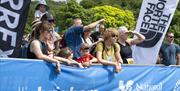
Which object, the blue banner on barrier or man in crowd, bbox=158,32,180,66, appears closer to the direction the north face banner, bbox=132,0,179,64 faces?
the blue banner on barrier

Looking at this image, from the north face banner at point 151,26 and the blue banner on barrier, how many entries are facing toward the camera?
2

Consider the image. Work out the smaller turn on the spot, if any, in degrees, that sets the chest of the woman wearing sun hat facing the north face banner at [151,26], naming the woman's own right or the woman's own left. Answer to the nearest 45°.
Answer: approximately 45° to the woman's own left

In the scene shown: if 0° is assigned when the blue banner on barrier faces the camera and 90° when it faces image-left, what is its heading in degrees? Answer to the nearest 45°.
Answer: approximately 0°

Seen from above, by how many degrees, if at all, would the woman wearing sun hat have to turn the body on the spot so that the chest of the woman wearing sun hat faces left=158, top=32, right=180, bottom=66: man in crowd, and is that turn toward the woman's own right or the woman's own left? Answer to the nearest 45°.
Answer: approximately 45° to the woman's own left

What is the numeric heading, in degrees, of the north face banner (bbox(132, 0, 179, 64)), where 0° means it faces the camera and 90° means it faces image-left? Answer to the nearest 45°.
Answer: approximately 0°
